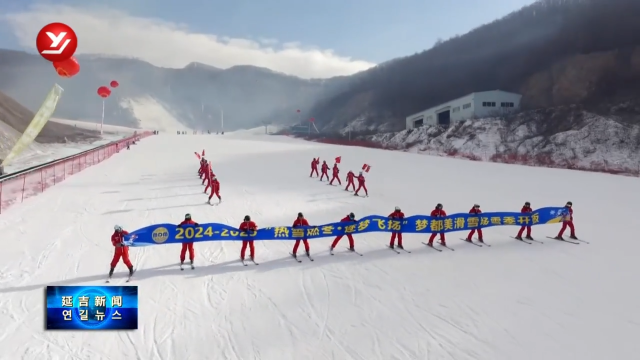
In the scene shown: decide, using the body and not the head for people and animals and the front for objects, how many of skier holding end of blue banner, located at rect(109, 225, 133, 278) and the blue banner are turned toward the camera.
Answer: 2

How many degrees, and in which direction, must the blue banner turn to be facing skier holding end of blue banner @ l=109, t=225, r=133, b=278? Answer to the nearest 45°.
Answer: approximately 45° to its right

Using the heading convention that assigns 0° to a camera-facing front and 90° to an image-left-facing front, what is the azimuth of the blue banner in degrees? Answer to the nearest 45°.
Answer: approximately 0°

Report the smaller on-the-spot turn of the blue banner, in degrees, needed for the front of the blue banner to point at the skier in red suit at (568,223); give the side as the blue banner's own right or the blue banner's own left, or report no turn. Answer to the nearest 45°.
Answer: approximately 90° to the blue banner's own left

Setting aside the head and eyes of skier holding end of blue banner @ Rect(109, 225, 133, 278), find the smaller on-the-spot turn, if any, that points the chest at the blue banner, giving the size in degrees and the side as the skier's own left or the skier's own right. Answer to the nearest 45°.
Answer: approximately 90° to the skier's own left
